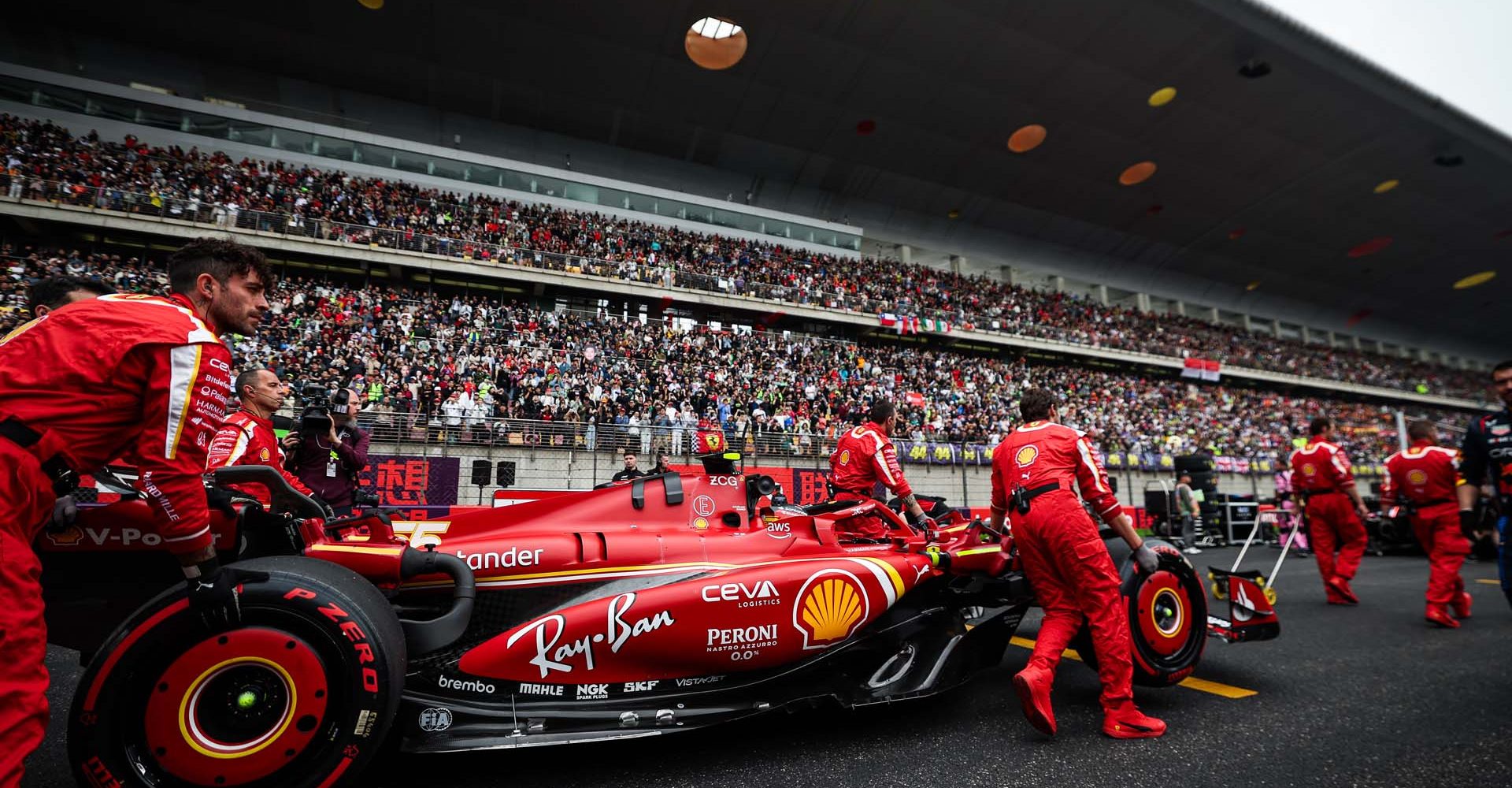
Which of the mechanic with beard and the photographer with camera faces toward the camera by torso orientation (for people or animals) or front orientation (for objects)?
the photographer with camera

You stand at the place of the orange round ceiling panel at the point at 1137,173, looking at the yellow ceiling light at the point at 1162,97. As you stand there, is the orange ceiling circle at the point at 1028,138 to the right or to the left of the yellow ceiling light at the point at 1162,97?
right

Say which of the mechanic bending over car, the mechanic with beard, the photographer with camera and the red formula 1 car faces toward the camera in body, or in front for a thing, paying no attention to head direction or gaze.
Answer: the photographer with camera

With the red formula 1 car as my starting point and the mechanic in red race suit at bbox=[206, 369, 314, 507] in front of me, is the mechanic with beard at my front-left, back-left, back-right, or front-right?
front-left

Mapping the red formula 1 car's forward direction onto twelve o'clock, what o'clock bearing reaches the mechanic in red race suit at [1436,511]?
The mechanic in red race suit is roughly at 1 o'clock from the red formula 1 car.

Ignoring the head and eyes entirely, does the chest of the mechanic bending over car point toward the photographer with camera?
no

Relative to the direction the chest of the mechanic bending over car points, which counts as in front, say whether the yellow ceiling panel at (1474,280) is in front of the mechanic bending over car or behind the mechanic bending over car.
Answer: in front

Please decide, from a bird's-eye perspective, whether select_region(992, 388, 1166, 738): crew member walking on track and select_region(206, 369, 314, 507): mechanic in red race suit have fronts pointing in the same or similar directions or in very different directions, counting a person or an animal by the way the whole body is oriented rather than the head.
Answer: same or similar directions

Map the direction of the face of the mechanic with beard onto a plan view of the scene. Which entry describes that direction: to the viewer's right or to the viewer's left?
to the viewer's right

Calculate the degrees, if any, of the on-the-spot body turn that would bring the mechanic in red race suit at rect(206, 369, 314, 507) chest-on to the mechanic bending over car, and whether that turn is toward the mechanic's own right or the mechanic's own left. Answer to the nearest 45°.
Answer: approximately 45° to the mechanic's own left

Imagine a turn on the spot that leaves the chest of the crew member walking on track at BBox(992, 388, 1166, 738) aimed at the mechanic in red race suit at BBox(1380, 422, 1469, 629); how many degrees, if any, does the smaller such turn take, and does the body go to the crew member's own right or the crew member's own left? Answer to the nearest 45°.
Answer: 0° — they already face them

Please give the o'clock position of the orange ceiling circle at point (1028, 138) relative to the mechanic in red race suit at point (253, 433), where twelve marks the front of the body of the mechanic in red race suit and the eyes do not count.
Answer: The orange ceiling circle is roughly at 10 o'clock from the mechanic in red race suit.

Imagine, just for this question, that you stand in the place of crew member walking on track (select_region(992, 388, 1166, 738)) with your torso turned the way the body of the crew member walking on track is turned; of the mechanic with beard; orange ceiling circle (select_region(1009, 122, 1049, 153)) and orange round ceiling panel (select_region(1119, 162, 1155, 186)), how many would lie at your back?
1

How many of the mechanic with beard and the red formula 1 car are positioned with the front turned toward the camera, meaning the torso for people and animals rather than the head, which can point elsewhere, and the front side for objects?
0

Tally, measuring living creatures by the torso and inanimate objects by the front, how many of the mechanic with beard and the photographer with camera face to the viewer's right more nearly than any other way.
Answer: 1

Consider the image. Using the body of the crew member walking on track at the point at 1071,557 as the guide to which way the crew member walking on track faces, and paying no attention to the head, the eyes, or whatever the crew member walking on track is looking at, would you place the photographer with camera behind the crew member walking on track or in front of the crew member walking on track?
behind

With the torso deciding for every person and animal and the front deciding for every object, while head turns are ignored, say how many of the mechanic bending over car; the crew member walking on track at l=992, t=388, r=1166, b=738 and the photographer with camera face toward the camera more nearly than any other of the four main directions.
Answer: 1

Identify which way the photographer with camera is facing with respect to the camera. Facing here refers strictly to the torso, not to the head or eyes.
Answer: toward the camera

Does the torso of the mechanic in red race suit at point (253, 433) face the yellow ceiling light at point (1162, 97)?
no
